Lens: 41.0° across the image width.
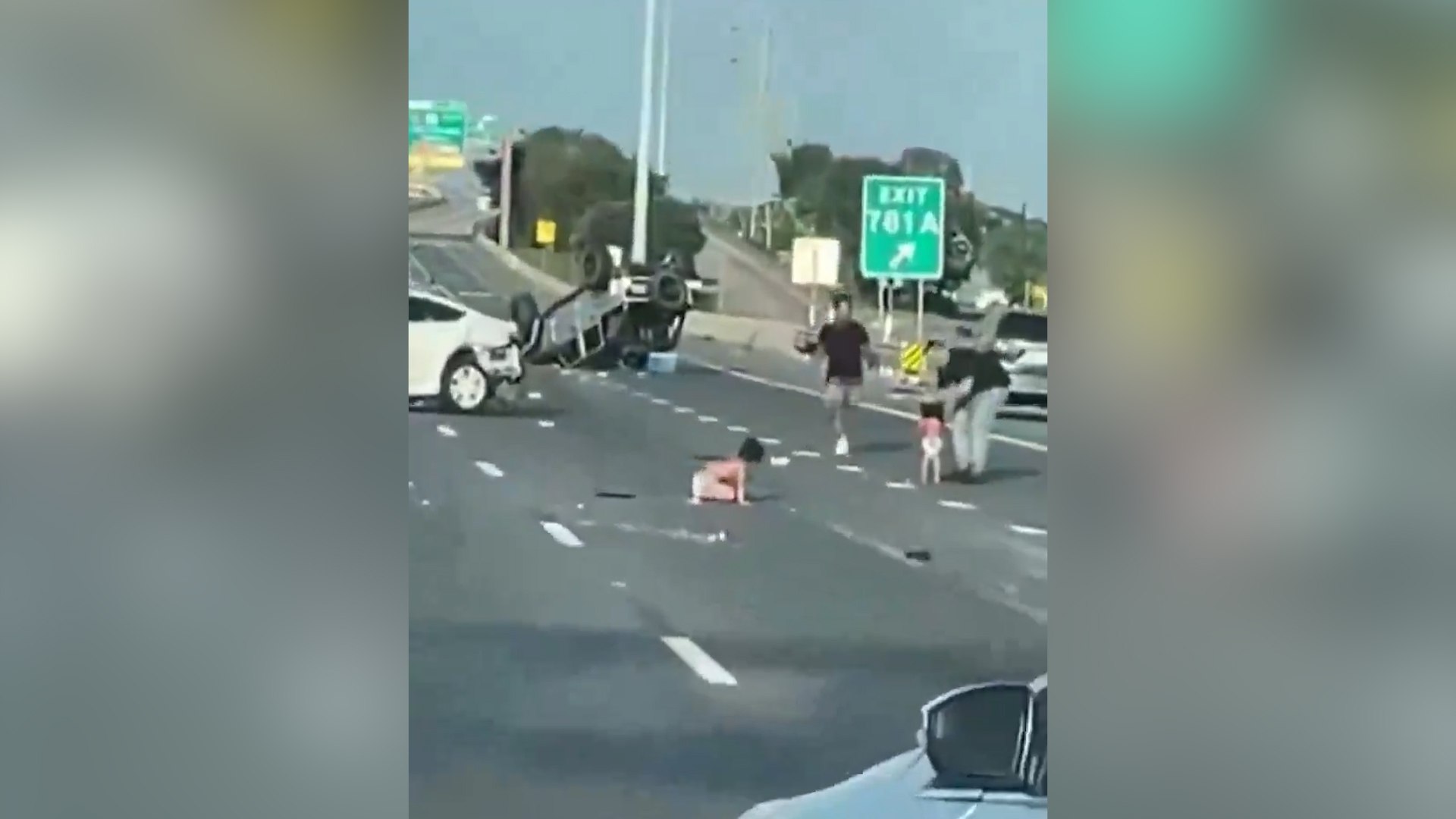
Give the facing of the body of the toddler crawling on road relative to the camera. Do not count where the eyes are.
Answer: to the viewer's right

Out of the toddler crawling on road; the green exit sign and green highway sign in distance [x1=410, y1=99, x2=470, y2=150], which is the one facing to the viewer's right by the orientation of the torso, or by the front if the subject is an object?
the toddler crawling on road

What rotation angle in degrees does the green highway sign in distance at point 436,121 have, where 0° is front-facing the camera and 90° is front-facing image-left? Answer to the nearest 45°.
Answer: approximately 0°

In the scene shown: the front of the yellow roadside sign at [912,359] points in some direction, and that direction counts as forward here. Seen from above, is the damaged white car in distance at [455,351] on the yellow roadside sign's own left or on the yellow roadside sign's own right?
on the yellow roadside sign's own right

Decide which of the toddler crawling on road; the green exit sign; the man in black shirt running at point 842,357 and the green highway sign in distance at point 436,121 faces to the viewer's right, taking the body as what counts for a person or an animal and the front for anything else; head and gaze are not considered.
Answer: the toddler crawling on road
